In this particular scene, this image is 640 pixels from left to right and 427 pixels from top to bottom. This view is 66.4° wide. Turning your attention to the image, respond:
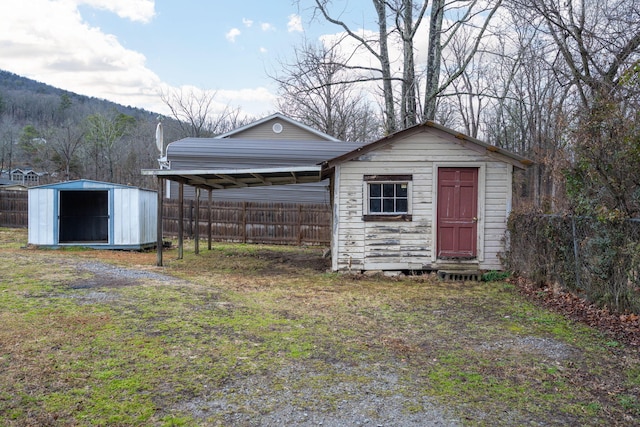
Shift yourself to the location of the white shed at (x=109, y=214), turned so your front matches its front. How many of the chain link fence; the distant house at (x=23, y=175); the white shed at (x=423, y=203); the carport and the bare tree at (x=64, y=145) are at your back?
2

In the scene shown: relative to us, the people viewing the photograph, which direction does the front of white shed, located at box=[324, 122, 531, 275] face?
facing the viewer

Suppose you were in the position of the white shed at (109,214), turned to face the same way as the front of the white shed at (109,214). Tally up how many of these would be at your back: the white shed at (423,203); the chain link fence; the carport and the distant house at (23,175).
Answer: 1

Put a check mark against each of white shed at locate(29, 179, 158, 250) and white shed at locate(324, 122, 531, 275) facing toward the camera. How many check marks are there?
2

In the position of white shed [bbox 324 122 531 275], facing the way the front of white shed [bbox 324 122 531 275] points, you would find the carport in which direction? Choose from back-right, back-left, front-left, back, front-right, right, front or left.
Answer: right

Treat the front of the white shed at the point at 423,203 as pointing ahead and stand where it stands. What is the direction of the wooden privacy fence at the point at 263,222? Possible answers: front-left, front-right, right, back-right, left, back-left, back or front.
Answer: back-right

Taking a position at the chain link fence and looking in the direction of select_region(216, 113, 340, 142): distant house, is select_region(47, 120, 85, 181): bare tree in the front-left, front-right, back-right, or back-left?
front-left

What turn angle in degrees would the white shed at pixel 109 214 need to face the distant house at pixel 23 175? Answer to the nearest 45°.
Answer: approximately 180°
